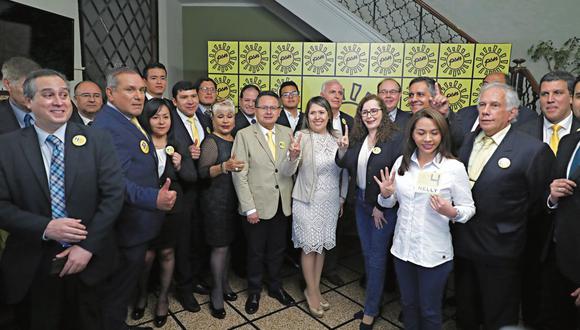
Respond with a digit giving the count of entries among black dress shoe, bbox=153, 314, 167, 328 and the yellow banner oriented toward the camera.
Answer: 2

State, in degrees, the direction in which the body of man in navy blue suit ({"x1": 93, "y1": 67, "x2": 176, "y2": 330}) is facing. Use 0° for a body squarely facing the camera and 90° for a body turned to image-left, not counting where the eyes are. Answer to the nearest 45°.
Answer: approximately 315°

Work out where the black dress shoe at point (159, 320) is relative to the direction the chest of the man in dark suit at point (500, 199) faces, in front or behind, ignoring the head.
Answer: in front

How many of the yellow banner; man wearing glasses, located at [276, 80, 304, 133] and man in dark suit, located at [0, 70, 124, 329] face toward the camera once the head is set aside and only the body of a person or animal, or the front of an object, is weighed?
3

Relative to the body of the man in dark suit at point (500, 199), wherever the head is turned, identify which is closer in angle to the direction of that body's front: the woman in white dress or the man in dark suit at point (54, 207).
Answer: the man in dark suit

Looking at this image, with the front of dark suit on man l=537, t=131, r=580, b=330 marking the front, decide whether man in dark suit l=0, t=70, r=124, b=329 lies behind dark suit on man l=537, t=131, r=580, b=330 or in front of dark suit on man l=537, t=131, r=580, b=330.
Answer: in front

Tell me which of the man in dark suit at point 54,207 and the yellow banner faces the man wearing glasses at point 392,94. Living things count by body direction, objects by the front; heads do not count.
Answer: the yellow banner

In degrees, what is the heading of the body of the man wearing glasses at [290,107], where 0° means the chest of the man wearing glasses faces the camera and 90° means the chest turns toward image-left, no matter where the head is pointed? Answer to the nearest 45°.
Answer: approximately 0°

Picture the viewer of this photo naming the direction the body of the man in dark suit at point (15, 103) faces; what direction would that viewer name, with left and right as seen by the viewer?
facing the viewer and to the right of the viewer
